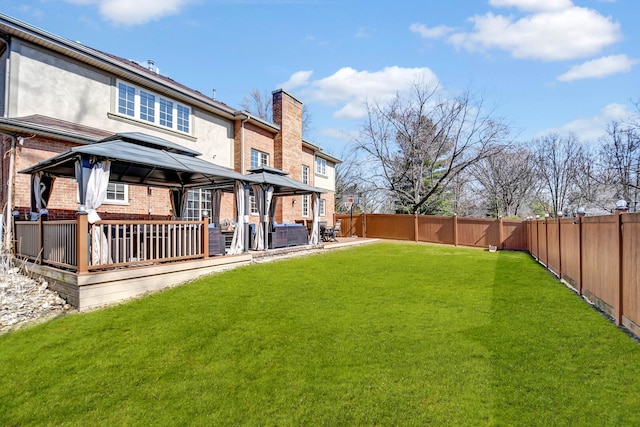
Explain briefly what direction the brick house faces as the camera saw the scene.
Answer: facing away from the viewer and to the left of the viewer

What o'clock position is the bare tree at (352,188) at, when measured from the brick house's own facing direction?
The bare tree is roughly at 3 o'clock from the brick house.

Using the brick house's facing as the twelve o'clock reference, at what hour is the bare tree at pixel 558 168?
The bare tree is roughly at 4 o'clock from the brick house.
